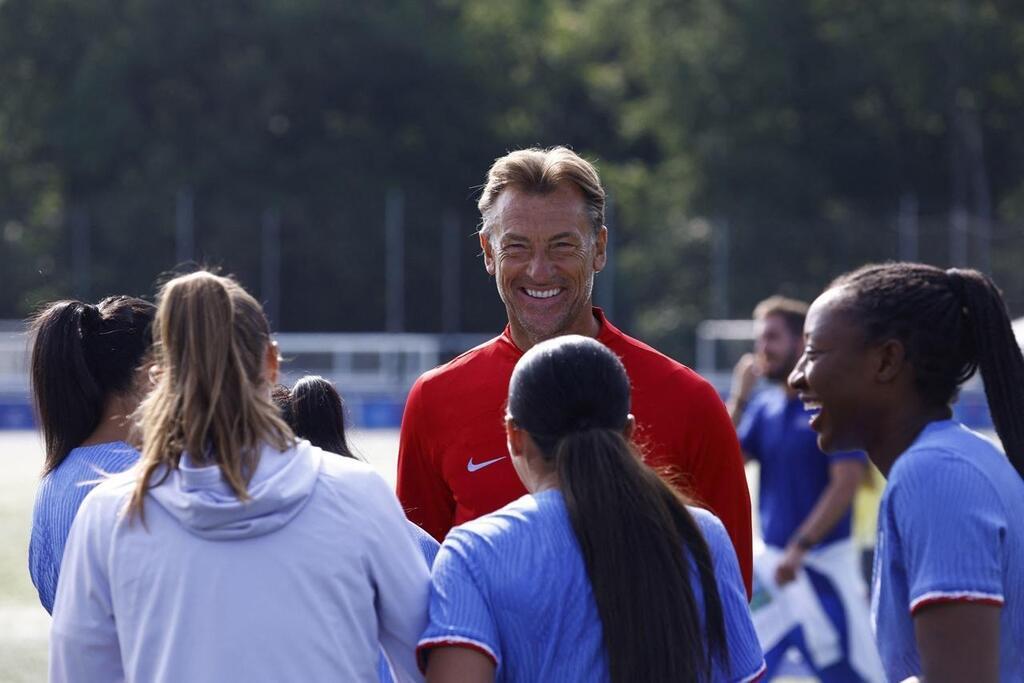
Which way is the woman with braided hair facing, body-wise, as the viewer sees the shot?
to the viewer's left

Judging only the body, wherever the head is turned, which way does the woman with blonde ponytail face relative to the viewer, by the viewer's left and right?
facing away from the viewer

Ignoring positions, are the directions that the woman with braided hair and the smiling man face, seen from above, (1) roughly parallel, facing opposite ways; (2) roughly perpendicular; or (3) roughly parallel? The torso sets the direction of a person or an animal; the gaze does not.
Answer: roughly perpendicular

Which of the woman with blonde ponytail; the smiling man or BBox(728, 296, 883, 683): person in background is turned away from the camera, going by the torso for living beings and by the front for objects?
the woman with blonde ponytail

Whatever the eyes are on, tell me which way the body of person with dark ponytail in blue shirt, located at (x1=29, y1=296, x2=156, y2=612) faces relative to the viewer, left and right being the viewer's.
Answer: facing away from the viewer and to the right of the viewer

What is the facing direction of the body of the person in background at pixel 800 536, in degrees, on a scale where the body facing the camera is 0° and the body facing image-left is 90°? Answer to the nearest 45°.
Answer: approximately 45°

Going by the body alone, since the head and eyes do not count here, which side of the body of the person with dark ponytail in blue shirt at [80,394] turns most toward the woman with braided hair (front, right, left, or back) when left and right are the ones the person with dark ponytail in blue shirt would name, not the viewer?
right

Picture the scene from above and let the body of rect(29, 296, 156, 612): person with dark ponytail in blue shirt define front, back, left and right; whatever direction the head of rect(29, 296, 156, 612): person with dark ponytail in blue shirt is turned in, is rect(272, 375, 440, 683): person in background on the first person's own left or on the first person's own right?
on the first person's own right

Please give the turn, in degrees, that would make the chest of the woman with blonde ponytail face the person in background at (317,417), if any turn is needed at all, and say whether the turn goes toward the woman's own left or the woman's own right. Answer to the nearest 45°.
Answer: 0° — they already face them

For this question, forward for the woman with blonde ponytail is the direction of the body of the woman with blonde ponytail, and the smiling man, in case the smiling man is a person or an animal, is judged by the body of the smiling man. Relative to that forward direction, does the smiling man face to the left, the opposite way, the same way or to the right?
the opposite way
